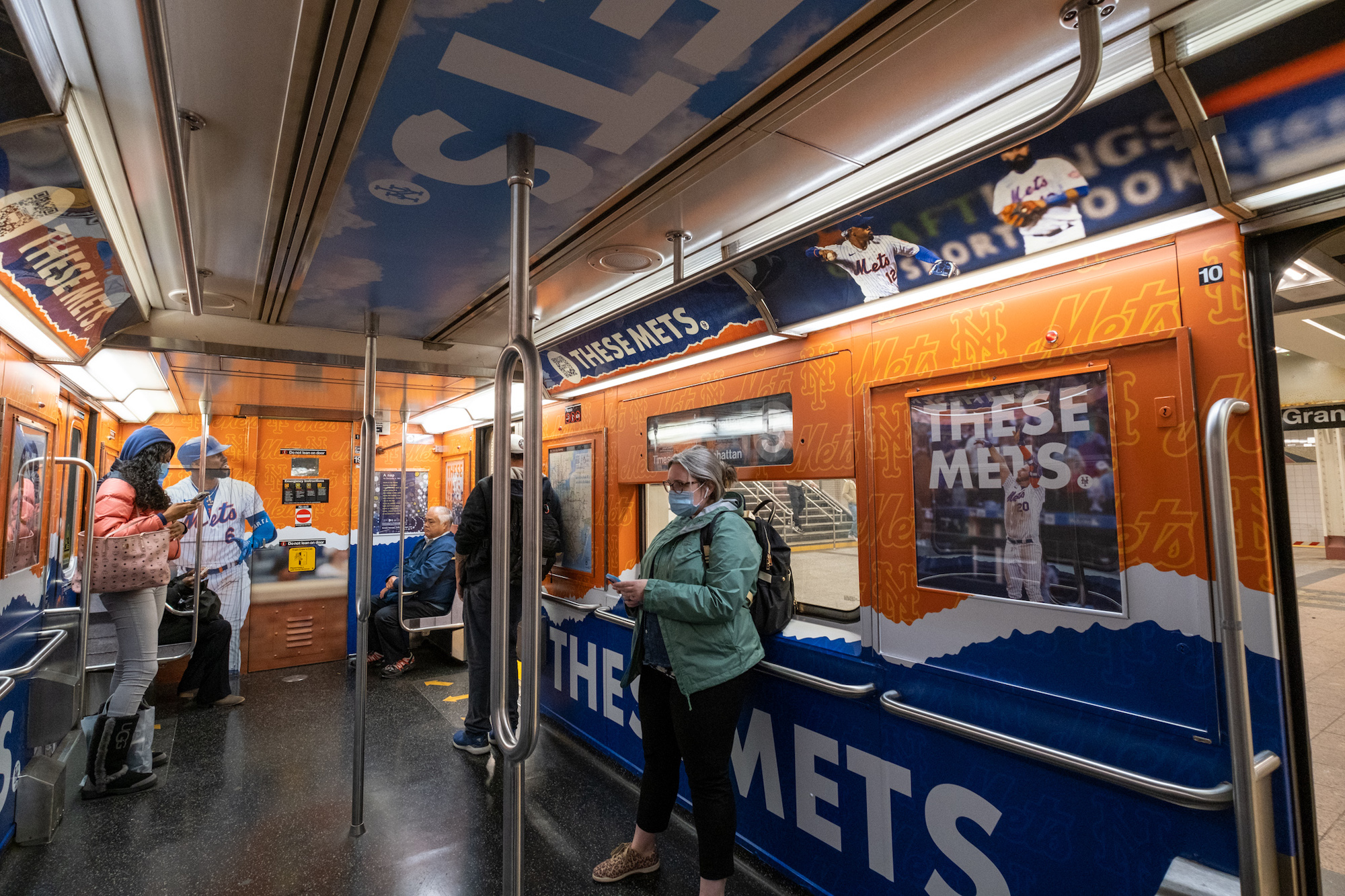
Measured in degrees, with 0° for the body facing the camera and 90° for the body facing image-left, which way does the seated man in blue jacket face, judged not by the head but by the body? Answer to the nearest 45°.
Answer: approximately 90°

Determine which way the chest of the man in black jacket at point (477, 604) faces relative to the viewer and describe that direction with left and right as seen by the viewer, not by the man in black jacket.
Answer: facing away from the viewer

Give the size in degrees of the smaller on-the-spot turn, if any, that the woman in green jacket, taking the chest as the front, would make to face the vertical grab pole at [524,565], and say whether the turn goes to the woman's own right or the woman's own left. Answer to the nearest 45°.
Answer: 0° — they already face it

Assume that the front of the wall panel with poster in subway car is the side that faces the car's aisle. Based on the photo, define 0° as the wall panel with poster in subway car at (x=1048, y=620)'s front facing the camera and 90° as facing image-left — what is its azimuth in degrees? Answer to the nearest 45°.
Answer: approximately 45°

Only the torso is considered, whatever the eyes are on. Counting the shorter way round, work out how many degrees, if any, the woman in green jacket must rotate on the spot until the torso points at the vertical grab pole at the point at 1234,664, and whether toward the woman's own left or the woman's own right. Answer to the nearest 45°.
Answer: approximately 90° to the woman's own left

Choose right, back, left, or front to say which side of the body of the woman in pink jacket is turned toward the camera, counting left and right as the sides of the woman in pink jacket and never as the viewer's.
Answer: right

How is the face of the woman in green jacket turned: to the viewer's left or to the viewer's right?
to the viewer's left

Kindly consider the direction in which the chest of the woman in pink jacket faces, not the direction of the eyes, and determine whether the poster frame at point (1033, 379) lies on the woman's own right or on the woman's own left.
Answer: on the woman's own right

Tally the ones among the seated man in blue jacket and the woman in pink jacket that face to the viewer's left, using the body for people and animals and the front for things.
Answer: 1

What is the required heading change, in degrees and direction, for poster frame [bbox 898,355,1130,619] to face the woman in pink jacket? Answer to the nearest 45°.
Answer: approximately 45° to its right

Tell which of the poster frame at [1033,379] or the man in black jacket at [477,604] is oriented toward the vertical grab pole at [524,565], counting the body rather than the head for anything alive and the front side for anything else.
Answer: the poster frame

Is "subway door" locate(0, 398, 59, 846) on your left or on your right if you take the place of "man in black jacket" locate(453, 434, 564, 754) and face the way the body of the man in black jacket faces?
on your left

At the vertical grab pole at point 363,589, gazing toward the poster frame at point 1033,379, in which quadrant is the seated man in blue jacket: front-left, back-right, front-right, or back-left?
back-left
